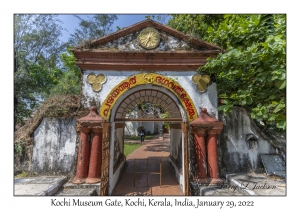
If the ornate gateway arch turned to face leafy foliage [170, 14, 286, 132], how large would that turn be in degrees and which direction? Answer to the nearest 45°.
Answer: approximately 45° to its left

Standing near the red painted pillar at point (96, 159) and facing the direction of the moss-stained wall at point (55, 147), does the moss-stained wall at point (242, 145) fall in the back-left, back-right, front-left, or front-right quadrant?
back-right

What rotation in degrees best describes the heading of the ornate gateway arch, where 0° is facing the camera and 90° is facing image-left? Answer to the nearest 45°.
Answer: approximately 0°

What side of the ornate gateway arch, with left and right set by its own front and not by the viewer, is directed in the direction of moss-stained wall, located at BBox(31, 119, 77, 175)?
right
